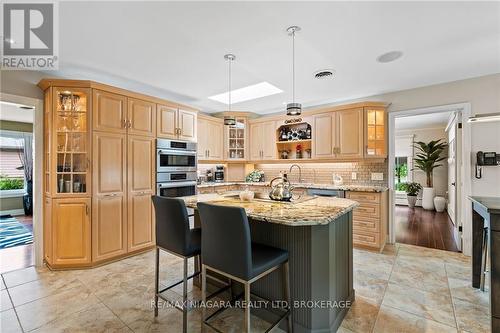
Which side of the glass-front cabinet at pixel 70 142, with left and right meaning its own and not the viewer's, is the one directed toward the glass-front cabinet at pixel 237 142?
left

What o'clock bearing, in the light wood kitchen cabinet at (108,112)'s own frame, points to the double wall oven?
The double wall oven is roughly at 10 o'clock from the light wood kitchen cabinet.

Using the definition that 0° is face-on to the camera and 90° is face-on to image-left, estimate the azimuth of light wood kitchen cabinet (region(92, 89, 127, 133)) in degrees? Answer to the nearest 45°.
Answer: approximately 315°

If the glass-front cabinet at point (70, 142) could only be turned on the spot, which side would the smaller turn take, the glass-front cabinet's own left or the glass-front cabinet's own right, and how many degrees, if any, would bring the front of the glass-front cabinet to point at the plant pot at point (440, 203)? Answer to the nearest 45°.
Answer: approximately 90° to the glass-front cabinet's own left

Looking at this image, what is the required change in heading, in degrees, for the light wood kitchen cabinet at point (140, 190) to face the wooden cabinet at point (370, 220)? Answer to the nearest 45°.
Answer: approximately 45° to its left

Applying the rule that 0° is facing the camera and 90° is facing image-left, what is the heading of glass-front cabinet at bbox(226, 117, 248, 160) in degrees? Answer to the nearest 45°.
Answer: approximately 0°

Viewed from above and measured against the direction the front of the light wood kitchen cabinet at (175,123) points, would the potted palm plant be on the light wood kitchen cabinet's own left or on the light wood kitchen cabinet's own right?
on the light wood kitchen cabinet's own left

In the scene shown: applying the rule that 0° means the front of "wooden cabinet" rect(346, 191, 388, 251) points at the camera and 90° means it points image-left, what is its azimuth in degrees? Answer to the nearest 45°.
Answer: approximately 45°
